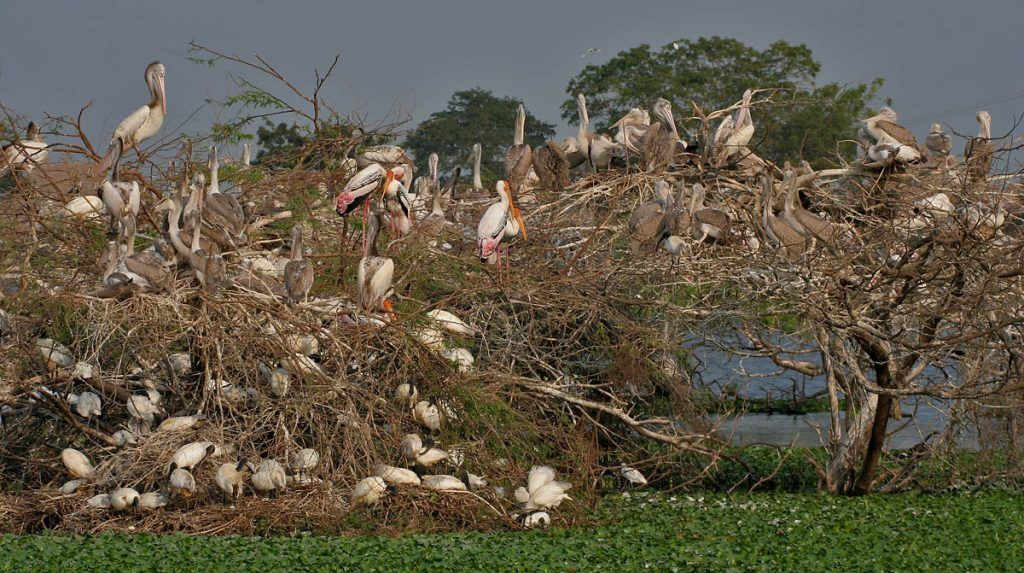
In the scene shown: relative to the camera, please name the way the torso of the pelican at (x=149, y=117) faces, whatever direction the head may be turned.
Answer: to the viewer's right

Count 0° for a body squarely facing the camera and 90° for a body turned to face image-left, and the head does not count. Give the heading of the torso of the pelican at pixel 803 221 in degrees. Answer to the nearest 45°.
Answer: approximately 90°

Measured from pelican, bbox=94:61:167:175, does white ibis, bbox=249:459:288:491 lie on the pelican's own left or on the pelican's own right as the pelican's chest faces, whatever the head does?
on the pelican's own right

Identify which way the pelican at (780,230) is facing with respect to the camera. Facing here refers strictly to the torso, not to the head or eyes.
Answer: to the viewer's left

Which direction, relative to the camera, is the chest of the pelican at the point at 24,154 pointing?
to the viewer's right

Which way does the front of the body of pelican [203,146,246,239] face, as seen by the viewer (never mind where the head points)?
to the viewer's left

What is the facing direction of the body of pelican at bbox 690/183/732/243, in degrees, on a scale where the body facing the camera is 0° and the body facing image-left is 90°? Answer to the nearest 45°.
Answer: approximately 90°

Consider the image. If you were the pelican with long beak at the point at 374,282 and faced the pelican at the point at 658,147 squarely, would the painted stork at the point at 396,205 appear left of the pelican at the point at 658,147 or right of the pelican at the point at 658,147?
left
